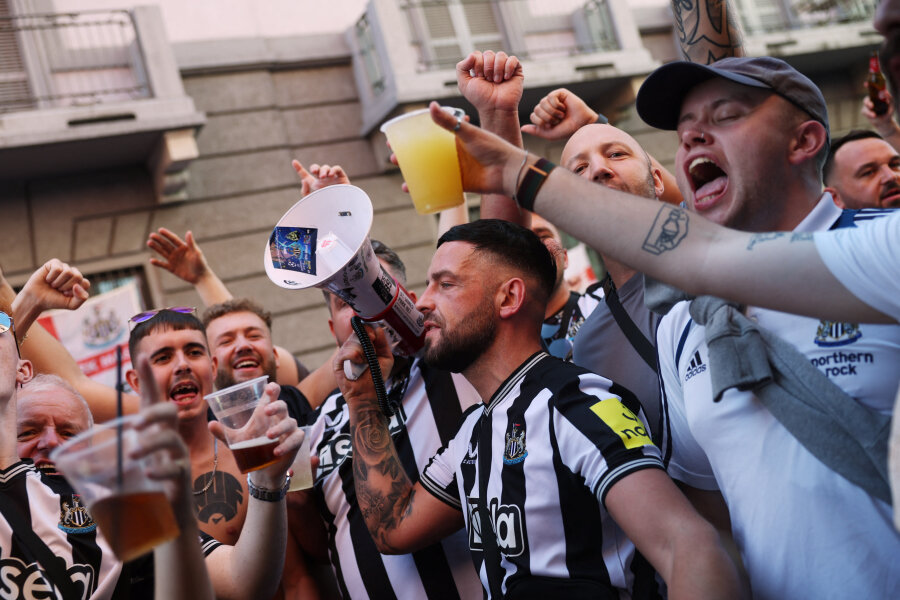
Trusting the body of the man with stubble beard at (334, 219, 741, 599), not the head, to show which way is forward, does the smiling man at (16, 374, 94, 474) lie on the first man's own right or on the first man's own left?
on the first man's own right

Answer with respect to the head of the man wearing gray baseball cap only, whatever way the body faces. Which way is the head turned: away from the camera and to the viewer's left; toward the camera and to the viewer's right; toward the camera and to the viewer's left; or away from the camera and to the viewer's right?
toward the camera and to the viewer's left

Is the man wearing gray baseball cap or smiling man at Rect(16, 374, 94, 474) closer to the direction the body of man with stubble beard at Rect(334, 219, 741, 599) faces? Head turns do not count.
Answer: the smiling man

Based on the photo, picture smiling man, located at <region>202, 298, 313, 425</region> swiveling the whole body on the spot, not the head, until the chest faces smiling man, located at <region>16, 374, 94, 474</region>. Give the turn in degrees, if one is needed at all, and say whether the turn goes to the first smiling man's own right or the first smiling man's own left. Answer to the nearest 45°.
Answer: approximately 45° to the first smiling man's own right

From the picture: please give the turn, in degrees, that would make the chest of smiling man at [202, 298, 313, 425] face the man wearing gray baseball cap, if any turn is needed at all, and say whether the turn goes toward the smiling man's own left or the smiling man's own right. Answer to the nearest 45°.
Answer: approximately 45° to the smiling man's own left

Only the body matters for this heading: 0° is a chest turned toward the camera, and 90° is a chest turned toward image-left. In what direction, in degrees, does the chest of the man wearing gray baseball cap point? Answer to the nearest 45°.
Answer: approximately 45°

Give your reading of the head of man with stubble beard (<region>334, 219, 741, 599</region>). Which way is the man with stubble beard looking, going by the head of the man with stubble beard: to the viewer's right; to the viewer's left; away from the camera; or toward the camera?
to the viewer's left

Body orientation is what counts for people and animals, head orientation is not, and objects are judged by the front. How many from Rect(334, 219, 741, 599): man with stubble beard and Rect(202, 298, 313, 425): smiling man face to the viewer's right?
0

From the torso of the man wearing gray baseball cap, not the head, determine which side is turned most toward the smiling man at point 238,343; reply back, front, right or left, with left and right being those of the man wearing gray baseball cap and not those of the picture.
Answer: right

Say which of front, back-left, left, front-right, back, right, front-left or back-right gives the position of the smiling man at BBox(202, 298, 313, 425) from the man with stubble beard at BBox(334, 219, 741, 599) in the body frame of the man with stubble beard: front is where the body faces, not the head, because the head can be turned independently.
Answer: right
